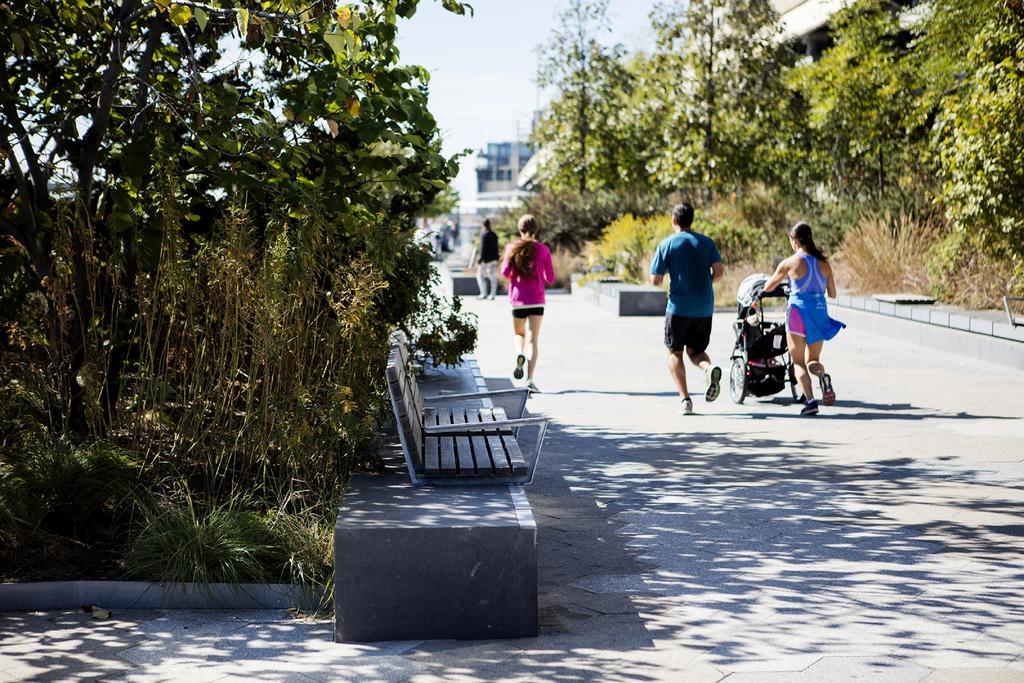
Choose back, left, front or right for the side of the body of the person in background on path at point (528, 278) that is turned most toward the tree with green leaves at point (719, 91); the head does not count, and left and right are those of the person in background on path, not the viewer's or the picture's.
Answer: front

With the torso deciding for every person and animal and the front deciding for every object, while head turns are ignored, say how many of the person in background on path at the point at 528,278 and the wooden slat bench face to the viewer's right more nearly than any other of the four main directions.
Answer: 1

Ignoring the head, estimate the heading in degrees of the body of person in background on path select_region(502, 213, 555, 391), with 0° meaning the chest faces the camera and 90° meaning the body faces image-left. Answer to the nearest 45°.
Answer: approximately 180°

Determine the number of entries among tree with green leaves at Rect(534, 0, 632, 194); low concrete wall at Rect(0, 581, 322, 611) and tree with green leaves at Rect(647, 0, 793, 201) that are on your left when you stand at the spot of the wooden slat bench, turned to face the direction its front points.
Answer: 2

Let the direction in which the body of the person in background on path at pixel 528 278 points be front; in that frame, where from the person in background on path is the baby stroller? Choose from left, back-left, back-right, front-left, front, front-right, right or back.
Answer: back-right

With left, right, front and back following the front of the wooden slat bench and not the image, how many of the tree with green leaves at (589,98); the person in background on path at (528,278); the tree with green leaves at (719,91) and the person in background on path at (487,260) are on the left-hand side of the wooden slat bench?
4

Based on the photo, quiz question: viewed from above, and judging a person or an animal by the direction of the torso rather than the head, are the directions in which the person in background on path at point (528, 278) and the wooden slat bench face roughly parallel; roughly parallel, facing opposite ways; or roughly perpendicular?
roughly perpendicular

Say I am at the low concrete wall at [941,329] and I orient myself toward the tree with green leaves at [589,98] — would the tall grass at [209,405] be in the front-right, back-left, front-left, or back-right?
back-left

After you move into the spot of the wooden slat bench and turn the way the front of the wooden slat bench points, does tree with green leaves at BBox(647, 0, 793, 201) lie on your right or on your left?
on your left

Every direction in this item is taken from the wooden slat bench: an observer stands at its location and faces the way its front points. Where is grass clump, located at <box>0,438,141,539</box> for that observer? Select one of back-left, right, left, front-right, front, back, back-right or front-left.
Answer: back

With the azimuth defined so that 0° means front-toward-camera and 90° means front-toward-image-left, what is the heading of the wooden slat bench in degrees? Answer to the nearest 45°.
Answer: approximately 270°

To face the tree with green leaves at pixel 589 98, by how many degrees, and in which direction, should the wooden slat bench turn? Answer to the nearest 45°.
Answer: approximately 90° to its left
